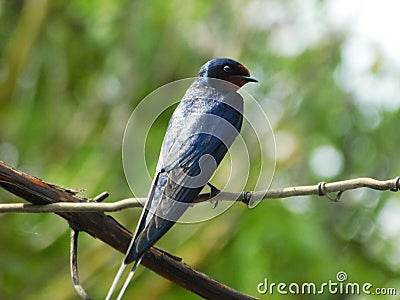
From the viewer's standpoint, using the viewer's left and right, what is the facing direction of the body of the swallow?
facing away from the viewer and to the right of the viewer
